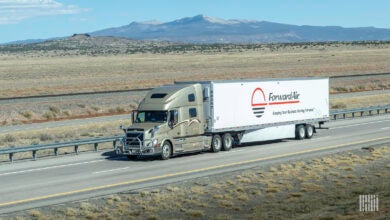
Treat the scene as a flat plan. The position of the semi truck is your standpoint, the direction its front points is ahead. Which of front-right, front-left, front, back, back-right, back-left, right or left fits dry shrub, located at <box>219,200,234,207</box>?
front-left

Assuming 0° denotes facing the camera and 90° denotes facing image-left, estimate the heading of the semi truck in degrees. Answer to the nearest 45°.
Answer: approximately 45°

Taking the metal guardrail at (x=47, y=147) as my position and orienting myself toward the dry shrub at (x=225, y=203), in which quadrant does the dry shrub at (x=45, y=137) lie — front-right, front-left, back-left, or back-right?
back-left

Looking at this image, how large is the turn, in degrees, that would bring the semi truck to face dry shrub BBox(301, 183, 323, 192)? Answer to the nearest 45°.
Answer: approximately 45° to its left

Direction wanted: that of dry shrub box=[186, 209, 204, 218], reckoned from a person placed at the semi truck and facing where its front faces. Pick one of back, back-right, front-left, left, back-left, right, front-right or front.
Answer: front-left
